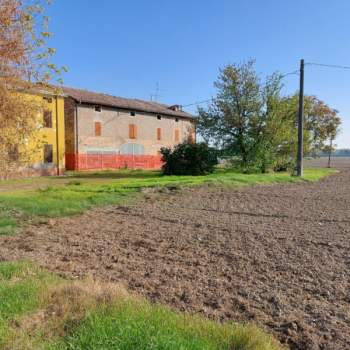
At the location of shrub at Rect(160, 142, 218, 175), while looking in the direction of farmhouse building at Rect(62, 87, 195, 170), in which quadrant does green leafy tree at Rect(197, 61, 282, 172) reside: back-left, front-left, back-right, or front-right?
back-right

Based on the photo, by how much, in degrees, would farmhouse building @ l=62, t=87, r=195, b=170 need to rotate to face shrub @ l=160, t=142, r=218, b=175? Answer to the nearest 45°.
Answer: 0° — it already faces it

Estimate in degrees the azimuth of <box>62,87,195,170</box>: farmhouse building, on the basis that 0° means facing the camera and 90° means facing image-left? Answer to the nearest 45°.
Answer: approximately 315°
